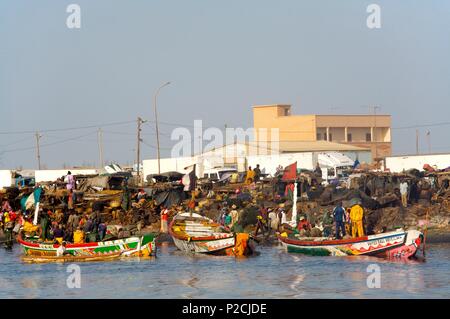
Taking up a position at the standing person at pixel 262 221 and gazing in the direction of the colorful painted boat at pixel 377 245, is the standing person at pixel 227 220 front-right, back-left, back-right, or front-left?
back-right

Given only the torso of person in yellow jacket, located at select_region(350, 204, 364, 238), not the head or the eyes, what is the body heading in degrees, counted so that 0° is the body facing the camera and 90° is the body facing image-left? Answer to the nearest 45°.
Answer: approximately 180°
